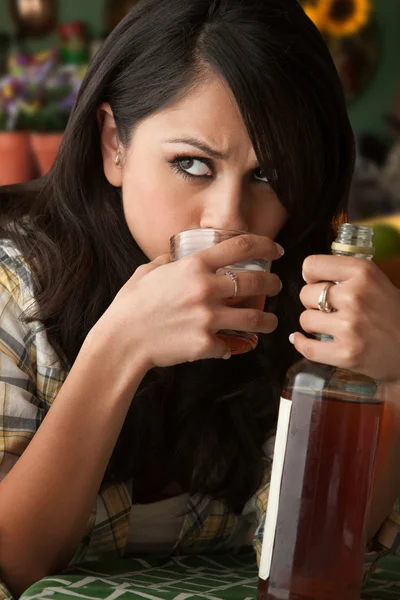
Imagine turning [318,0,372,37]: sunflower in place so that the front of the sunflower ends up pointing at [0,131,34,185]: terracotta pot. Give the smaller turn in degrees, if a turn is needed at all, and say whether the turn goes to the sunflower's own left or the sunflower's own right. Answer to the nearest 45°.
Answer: approximately 45° to the sunflower's own right

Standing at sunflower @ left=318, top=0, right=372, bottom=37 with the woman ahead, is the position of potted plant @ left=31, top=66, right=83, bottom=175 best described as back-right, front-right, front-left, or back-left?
front-right

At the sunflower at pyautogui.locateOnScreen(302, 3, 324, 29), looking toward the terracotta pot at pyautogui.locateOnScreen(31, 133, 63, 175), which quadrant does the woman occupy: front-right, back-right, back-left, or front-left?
front-left

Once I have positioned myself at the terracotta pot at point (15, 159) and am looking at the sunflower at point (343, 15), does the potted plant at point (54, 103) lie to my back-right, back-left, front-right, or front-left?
front-left

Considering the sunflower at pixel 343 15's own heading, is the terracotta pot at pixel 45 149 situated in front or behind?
in front

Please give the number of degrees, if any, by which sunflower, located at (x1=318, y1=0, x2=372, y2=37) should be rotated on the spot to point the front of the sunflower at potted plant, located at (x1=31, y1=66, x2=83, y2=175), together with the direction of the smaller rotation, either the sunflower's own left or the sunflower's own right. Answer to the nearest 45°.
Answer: approximately 45° to the sunflower's own right

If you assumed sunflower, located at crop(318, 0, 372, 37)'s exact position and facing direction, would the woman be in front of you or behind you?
in front

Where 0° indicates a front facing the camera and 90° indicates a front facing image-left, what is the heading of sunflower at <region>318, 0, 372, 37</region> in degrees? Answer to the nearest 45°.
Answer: approximately 0°
